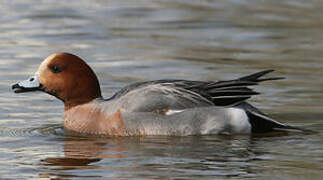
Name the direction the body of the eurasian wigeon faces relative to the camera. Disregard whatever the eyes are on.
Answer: to the viewer's left
